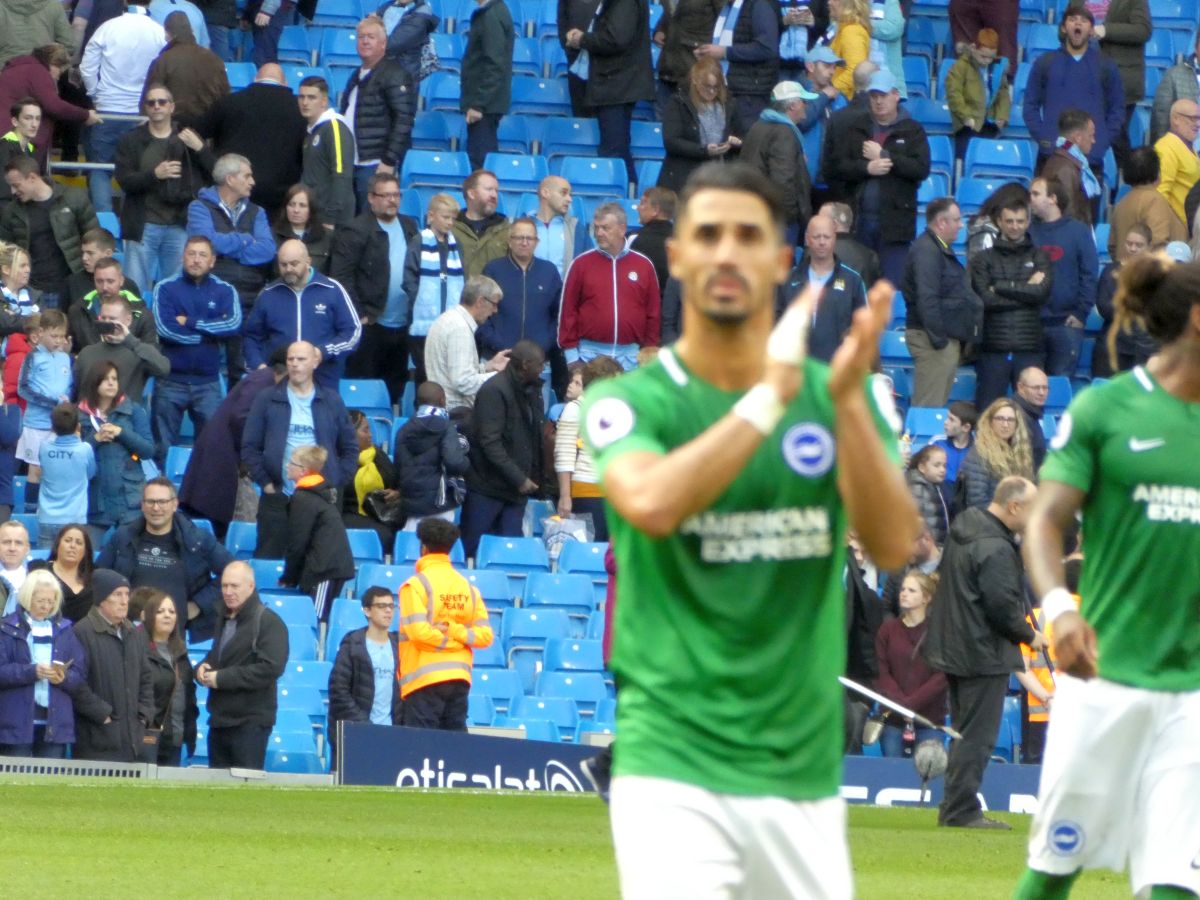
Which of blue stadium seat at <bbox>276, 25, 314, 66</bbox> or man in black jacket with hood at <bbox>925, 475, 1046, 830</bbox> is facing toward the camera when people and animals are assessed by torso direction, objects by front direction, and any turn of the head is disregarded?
the blue stadium seat

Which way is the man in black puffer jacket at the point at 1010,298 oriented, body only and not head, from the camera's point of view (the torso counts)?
toward the camera

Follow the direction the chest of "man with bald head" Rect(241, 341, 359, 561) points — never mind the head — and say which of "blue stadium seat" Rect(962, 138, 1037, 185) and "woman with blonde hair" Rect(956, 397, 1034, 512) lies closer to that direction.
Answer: the woman with blonde hair

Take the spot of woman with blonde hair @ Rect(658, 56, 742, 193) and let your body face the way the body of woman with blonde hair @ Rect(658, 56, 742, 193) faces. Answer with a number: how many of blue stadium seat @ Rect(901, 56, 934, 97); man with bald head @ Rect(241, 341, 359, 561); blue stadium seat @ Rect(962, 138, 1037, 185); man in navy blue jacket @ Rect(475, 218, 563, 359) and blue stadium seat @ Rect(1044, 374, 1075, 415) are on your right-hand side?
2

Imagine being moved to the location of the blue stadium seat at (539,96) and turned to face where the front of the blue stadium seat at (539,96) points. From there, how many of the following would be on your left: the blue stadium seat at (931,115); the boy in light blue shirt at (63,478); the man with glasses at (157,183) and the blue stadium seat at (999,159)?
2

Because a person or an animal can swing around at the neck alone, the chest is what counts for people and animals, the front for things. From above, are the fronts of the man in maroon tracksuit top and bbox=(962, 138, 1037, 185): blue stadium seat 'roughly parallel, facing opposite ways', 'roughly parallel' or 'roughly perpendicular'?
roughly parallel

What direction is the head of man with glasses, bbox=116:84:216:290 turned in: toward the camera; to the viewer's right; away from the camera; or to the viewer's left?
toward the camera

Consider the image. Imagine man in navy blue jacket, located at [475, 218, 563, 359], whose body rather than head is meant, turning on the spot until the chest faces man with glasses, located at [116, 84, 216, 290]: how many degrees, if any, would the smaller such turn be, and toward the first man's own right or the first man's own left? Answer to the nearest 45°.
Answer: approximately 90° to the first man's own right

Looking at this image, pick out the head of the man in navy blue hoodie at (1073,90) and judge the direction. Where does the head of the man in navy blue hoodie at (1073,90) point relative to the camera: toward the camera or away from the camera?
toward the camera

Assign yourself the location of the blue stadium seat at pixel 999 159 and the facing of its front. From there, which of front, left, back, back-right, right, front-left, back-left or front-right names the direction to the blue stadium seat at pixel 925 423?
front

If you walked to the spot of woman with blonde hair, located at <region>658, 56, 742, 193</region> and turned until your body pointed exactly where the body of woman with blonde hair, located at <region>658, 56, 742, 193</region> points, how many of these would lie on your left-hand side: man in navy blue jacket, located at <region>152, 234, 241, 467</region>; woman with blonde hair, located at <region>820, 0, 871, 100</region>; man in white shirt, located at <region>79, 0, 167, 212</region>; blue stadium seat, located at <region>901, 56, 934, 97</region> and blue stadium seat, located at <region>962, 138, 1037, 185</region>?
3

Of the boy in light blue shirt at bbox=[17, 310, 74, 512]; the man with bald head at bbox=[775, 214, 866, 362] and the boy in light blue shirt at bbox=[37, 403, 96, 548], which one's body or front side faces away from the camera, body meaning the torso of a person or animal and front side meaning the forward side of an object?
the boy in light blue shirt at bbox=[37, 403, 96, 548]

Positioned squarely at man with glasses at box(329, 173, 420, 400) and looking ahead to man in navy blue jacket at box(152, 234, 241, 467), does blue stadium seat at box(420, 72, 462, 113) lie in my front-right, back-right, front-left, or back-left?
back-right

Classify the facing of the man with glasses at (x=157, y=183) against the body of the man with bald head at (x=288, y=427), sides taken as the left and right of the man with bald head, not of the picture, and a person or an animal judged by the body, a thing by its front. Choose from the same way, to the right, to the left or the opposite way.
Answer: the same way

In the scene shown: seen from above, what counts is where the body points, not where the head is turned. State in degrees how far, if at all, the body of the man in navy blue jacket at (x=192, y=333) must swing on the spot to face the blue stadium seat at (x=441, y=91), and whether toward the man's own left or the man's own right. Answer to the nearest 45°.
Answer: approximately 135° to the man's own left

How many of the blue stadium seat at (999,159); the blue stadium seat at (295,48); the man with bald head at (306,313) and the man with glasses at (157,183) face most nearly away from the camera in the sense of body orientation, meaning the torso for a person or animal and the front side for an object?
0

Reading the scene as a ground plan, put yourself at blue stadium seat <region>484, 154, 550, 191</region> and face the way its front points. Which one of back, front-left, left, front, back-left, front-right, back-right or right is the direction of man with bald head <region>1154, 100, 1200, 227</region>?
left

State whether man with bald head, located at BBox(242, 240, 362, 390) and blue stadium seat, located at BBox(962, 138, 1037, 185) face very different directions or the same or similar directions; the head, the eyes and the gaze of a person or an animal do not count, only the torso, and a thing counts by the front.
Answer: same or similar directions
